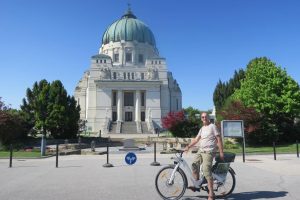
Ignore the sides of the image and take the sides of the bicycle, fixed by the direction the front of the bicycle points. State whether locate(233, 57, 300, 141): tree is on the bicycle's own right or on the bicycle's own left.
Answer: on the bicycle's own right

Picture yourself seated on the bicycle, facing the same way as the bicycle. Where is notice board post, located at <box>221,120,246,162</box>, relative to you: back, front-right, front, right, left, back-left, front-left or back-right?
right

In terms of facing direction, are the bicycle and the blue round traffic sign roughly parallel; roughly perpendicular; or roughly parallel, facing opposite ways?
roughly perpendicular

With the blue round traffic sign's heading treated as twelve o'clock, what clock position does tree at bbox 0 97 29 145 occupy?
The tree is roughly at 5 o'clock from the blue round traffic sign.

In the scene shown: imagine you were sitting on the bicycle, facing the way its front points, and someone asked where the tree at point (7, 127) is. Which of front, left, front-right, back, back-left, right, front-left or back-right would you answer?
front-right

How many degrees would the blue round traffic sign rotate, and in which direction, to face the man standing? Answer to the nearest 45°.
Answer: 0° — it already faces them

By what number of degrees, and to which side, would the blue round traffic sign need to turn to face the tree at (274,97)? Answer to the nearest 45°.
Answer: approximately 135° to its left

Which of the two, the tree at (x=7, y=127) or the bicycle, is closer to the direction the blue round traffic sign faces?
the bicycle

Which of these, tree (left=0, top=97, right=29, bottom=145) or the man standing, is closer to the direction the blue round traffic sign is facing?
the man standing

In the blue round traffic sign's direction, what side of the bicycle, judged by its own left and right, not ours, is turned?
right

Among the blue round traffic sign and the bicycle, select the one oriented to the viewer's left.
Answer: the bicycle

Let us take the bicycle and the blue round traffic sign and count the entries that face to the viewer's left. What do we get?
1

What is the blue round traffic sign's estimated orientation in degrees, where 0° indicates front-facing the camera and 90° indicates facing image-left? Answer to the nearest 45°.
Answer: approximately 0°

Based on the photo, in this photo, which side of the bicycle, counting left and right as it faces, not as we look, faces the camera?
left

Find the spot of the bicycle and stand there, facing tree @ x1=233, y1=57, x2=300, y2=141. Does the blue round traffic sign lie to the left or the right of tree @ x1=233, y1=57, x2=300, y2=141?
left
